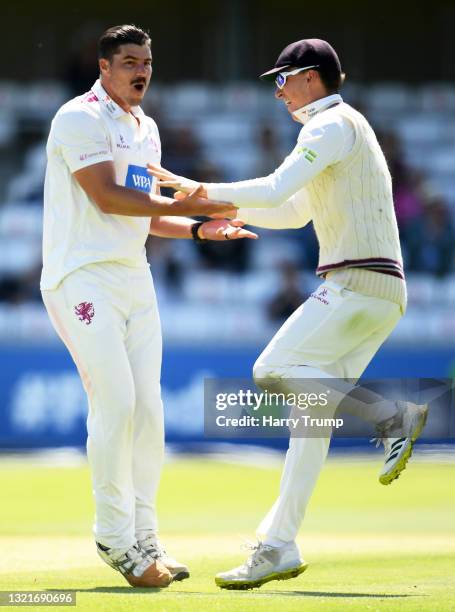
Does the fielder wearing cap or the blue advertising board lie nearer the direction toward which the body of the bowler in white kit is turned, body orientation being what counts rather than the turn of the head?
the fielder wearing cap

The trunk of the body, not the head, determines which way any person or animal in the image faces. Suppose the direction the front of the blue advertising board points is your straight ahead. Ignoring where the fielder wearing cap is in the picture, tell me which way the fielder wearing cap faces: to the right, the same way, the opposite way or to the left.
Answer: to the right

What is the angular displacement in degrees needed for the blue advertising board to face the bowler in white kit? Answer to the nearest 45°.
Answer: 0° — it already faces them

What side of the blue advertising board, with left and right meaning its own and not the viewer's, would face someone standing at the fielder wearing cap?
front

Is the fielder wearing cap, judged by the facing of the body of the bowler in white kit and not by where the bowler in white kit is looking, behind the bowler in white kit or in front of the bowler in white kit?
in front

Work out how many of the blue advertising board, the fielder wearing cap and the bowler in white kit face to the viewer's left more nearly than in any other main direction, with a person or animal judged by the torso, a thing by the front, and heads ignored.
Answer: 1

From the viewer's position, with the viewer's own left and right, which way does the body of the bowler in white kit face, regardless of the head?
facing the viewer and to the right of the viewer

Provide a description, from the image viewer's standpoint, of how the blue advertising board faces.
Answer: facing the viewer

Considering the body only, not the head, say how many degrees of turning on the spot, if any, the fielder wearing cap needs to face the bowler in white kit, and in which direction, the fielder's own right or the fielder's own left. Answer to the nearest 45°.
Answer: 0° — they already face them

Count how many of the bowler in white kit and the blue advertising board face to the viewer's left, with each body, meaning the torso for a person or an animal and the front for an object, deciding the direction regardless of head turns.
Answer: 0

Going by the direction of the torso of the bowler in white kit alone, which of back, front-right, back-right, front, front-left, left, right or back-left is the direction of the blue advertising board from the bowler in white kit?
back-left

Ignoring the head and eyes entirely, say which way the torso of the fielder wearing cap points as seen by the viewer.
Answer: to the viewer's left

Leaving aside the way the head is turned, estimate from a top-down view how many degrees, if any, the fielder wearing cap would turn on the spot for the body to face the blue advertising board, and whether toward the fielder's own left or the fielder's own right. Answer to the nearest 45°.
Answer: approximately 90° to the fielder's own right

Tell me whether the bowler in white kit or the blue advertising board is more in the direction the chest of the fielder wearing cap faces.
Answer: the bowler in white kit
